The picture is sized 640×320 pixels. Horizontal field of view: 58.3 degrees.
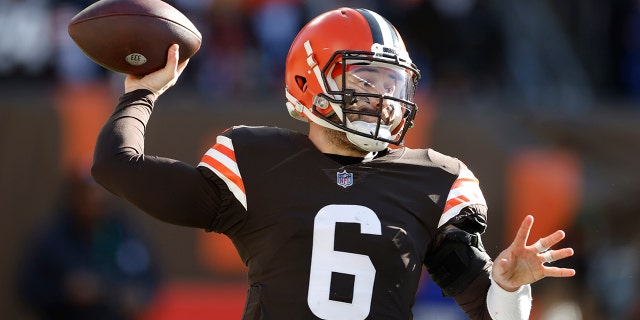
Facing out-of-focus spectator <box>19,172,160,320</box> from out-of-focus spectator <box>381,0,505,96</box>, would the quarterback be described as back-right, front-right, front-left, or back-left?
front-left

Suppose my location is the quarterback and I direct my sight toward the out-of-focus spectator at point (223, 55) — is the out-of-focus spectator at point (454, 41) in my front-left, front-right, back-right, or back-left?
front-right

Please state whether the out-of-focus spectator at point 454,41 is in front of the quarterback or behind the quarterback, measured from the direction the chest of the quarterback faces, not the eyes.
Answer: behind

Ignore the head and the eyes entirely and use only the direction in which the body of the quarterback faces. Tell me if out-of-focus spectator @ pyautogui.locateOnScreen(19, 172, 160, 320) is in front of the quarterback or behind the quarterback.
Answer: behind

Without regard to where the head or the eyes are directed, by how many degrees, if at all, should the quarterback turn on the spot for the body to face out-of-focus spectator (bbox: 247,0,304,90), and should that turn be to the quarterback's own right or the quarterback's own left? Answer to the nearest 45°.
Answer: approximately 180°

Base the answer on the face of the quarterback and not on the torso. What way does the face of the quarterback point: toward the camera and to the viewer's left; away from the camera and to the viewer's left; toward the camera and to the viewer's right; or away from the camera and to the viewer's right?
toward the camera and to the viewer's right

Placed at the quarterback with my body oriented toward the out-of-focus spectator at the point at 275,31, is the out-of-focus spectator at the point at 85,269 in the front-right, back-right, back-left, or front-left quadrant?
front-left

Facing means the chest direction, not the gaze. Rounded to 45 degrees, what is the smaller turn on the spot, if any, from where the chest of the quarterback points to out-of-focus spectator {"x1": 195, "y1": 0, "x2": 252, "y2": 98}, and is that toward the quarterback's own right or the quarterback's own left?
approximately 180°

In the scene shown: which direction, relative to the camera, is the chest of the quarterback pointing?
toward the camera
